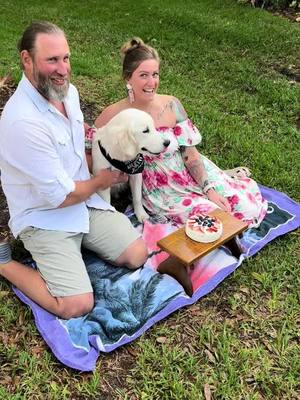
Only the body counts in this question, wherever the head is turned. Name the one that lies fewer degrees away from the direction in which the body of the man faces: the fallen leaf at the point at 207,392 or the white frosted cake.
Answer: the fallen leaf

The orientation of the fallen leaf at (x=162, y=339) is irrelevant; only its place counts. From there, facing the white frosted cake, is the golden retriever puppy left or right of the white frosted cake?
left

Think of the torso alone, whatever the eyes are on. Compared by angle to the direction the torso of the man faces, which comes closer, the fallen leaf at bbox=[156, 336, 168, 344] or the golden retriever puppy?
the fallen leaf

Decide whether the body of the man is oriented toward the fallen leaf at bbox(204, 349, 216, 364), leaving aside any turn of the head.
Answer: yes

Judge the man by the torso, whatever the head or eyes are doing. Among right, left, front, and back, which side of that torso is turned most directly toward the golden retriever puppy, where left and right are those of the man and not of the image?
left

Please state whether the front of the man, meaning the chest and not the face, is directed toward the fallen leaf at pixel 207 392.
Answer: yes
